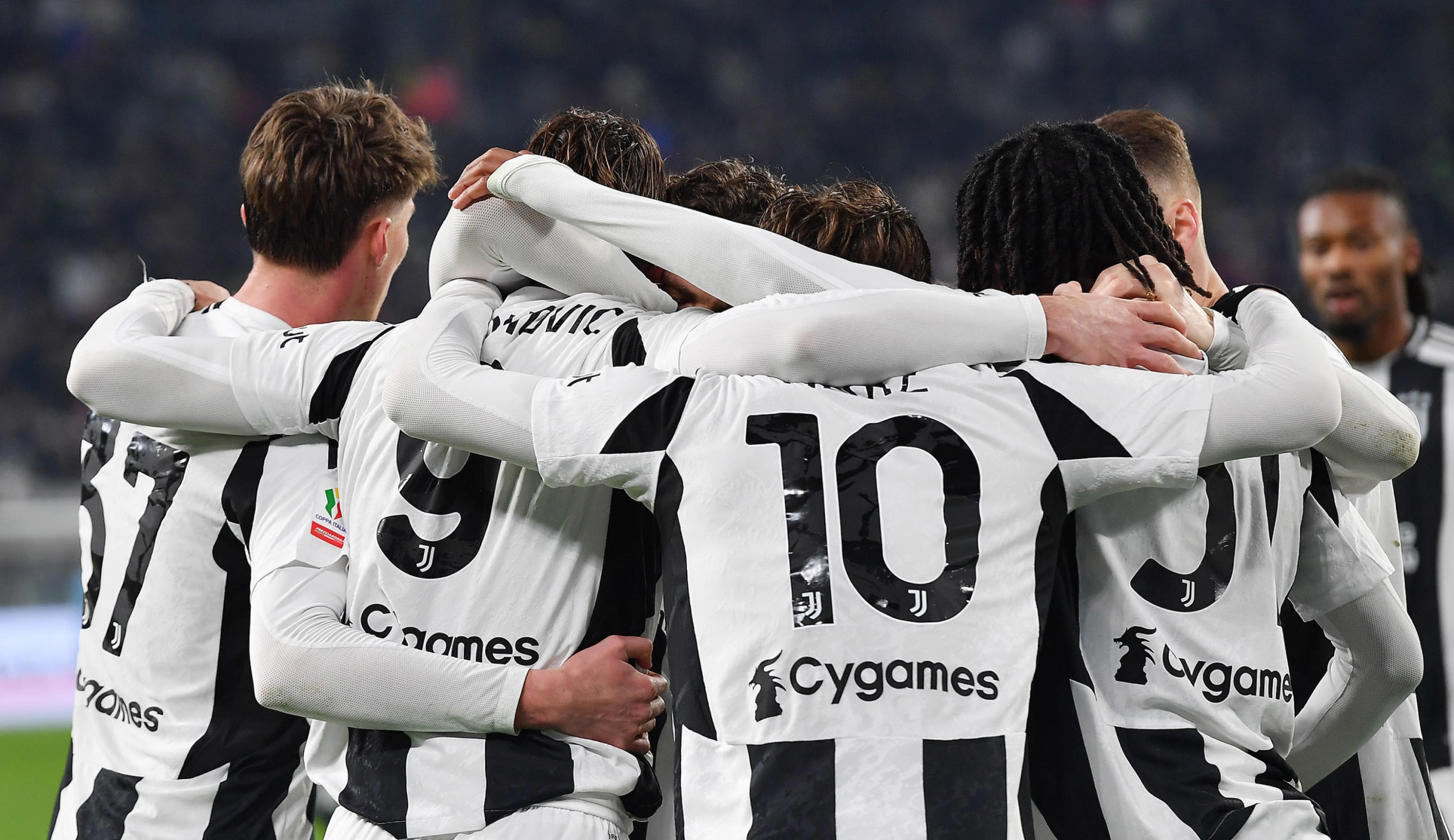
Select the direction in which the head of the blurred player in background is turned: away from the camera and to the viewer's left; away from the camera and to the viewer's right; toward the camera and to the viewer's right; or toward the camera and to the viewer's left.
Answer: toward the camera and to the viewer's left

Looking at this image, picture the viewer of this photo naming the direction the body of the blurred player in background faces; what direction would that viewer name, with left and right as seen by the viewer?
facing the viewer and to the left of the viewer
